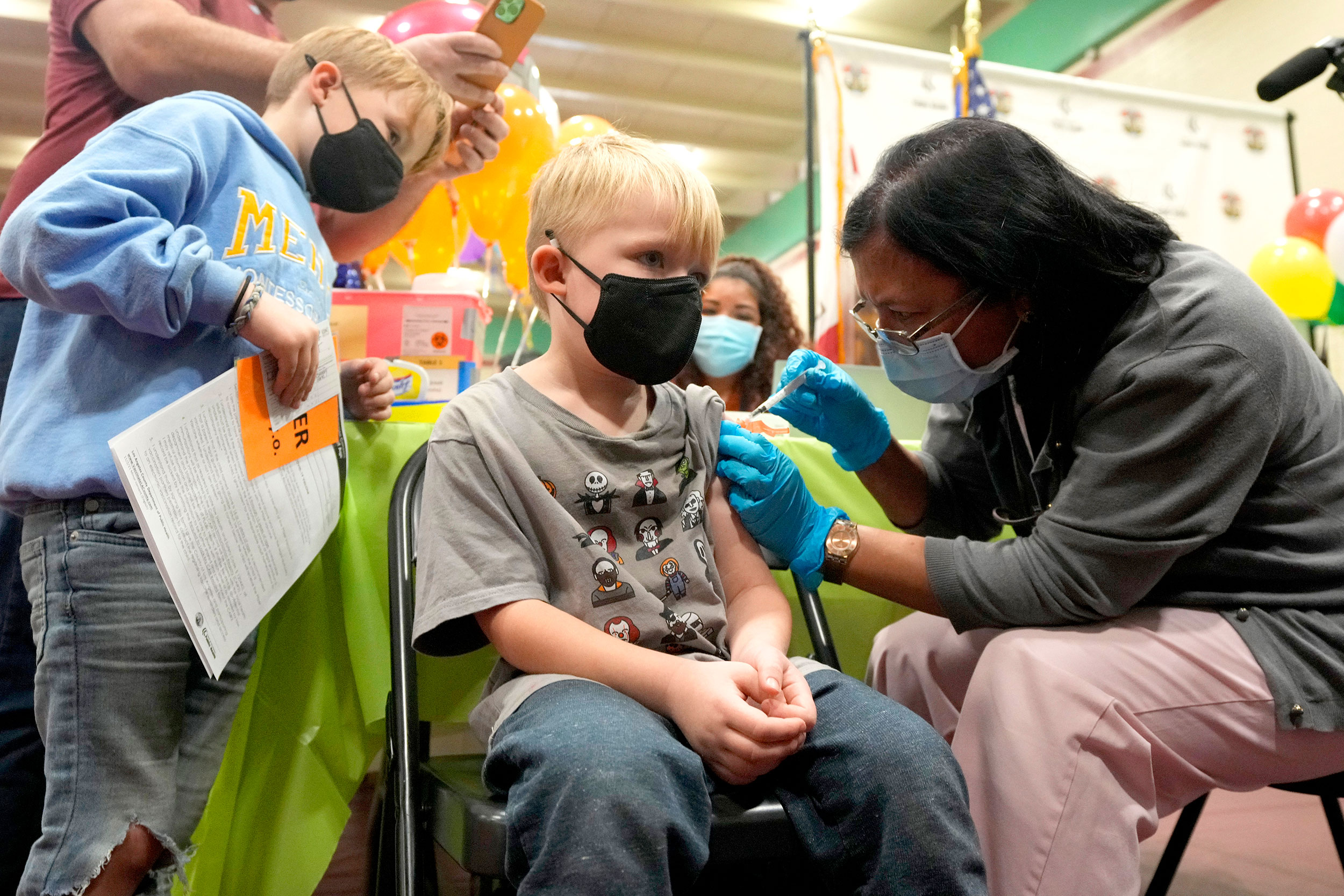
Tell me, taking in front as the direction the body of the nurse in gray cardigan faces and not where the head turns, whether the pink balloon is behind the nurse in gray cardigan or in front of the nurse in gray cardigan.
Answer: in front

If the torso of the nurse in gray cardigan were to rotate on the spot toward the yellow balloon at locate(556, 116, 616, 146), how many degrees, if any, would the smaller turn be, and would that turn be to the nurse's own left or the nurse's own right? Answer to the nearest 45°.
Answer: approximately 45° to the nurse's own right

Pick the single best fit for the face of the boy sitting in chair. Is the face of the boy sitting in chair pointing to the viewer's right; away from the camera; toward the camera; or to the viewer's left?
to the viewer's right

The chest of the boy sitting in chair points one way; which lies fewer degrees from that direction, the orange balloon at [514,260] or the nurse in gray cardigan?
the nurse in gray cardigan

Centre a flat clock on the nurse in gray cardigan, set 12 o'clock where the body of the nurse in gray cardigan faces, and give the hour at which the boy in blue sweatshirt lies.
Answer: The boy in blue sweatshirt is roughly at 11 o'clock from the nurse in gray cardigan.

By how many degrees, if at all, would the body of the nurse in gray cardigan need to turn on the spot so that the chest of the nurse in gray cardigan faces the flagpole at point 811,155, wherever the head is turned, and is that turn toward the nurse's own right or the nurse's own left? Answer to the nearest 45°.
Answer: approximately 90° to the nurse's own right

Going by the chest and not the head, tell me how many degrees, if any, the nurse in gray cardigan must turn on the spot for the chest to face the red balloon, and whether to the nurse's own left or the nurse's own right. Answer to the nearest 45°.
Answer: approximately 90° to the nurse's own right

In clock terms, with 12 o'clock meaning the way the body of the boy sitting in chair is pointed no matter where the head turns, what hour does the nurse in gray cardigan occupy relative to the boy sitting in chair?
The nurse in gray cardigan is roughly at 10 o'clock from the boy sitting in chair.

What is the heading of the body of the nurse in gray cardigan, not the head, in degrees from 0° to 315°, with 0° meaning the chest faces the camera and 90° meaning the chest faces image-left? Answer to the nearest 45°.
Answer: approximately 90°

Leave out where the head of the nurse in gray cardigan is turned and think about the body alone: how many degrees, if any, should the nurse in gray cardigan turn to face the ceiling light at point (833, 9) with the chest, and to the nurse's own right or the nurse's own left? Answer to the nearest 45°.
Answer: approximately 90° to the nurse's own right

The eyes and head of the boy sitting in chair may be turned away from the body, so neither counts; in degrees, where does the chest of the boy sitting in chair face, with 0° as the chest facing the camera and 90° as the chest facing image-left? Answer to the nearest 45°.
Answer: approximately 315°

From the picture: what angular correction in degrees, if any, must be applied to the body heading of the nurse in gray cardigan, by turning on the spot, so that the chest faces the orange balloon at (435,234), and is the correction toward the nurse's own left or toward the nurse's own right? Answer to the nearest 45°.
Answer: approximately 45° to the nurse's own right
